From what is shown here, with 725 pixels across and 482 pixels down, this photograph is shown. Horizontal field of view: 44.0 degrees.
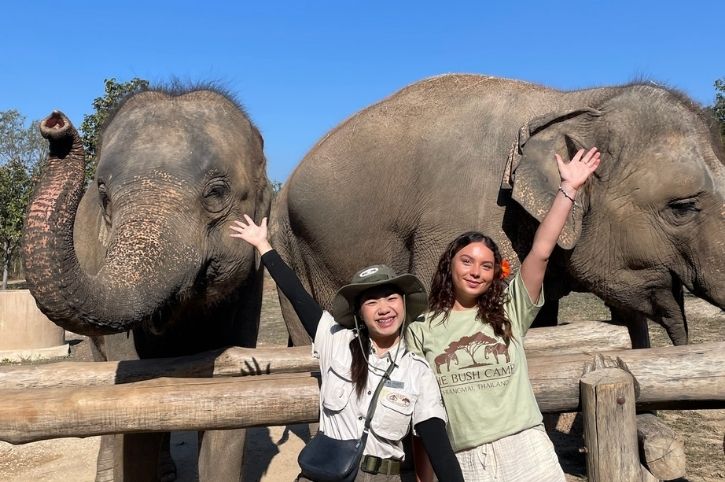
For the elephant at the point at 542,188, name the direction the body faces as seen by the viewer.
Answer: to the viewer's right

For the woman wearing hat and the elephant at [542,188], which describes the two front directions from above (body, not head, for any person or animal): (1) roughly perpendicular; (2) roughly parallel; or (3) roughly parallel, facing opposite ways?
roughly perpendicular

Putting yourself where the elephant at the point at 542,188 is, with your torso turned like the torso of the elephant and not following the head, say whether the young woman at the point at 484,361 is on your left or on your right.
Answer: on your right

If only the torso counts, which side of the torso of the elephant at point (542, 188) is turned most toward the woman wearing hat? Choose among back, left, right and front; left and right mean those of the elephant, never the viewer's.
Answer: right

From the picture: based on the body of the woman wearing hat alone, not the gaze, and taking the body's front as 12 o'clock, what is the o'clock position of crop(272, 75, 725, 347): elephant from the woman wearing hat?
The elephant is roughly at 7 o'clock from the woman wearing hat.

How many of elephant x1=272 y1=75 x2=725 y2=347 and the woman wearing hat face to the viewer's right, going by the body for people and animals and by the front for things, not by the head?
1

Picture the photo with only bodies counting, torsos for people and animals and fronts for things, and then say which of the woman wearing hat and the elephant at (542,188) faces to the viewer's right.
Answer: the elephant

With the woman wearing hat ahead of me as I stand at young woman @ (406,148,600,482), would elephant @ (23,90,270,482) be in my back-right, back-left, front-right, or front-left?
front-right

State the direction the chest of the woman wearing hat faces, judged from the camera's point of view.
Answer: toward the camera
